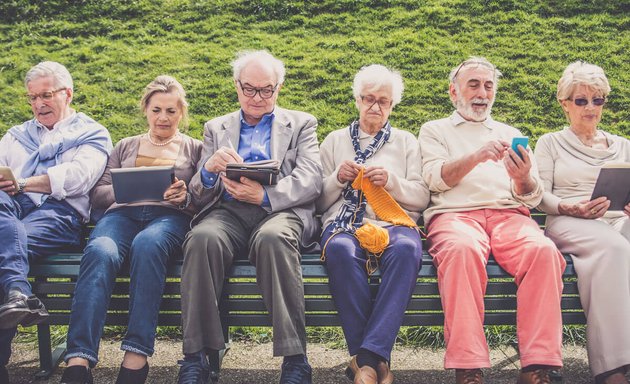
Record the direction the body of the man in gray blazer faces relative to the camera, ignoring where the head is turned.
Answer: toward the camera

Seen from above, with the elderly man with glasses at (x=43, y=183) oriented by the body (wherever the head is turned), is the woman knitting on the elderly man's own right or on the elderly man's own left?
on the elderly man's own left

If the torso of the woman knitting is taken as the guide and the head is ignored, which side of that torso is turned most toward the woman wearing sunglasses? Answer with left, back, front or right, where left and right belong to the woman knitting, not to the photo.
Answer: left

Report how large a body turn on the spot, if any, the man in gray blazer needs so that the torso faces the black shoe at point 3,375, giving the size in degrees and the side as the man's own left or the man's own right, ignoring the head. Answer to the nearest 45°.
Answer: approximately 90° to the man's own right

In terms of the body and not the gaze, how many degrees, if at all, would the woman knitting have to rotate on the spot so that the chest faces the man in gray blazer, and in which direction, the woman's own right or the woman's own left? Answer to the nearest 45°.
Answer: approximately 90° to the woman's own right

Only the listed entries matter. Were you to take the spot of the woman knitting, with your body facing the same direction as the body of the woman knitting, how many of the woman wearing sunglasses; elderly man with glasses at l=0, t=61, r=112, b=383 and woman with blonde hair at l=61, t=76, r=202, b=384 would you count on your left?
1

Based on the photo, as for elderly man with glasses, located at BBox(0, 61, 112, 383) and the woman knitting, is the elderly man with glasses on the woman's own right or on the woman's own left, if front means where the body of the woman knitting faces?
on the woman's own right

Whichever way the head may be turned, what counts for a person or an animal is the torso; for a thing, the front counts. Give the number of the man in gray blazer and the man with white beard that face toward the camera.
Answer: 2

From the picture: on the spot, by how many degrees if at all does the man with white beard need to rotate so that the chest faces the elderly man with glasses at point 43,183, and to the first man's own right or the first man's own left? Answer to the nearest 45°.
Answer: approximately 90° to the first man's own right

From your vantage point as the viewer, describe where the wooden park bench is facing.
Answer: facing the viewer

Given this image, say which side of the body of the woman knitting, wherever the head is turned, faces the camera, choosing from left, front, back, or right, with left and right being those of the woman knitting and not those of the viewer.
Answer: front

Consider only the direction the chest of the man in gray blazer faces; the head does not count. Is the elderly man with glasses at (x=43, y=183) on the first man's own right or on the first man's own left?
on the first man's own right

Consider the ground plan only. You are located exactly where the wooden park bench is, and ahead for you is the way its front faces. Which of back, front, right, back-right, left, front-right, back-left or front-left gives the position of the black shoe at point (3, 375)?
right

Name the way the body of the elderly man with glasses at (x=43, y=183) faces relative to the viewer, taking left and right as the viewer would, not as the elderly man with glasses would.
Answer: facing the viewer and to the left of the viewer
